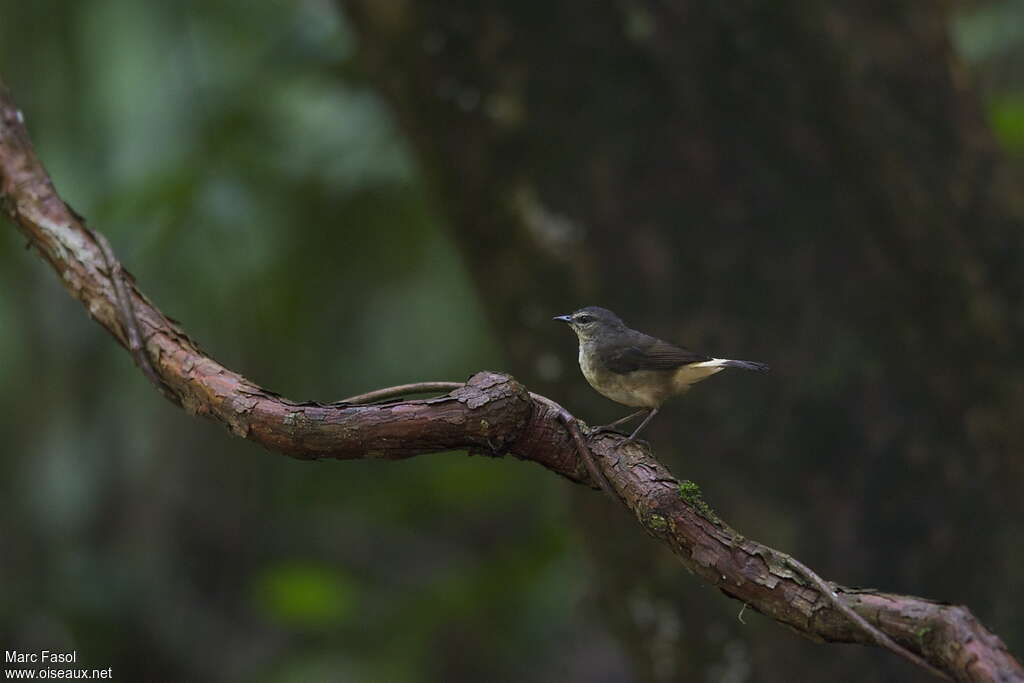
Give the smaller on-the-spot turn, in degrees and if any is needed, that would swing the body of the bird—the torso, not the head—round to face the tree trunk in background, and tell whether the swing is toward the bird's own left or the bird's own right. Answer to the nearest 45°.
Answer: approximately 90° to the bird's own right

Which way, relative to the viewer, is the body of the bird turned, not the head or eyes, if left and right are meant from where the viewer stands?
facing to the left of the viewer
